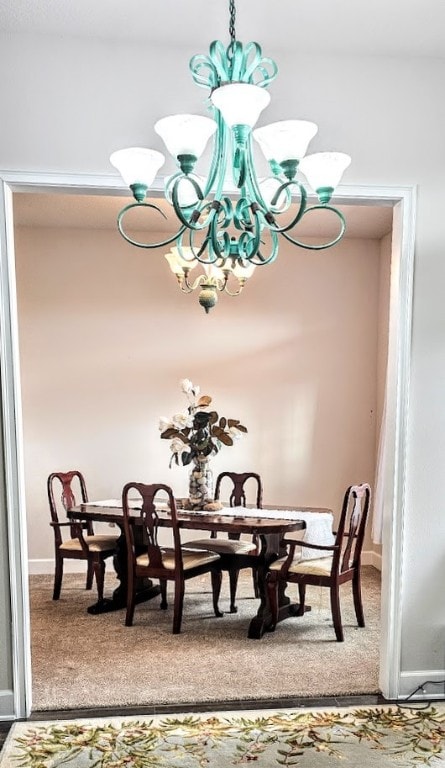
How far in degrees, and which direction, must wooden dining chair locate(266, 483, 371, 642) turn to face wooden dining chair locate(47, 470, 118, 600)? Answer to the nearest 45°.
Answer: approximately 45° to its left

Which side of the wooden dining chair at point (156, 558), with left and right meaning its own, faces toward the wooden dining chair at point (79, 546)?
left

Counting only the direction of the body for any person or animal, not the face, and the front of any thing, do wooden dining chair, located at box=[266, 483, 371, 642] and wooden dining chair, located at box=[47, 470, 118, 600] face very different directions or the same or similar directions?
very different directions

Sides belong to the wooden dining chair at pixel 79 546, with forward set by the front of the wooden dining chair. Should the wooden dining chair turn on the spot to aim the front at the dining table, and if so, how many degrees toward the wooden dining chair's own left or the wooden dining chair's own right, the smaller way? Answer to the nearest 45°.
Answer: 0° — it already faces it

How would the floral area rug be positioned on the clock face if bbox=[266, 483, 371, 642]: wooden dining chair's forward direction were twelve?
The floral area rug is roughly at 8 o'clock from the wooden dining chair.

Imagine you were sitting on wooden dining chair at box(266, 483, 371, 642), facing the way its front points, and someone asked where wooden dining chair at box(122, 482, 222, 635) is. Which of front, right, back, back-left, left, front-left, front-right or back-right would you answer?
front-left

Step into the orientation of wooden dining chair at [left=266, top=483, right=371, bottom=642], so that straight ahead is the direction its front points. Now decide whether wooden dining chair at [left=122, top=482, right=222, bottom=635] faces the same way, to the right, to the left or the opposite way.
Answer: to the right

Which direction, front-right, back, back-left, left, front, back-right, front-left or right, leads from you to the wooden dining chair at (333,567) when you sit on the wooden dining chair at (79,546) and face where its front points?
front

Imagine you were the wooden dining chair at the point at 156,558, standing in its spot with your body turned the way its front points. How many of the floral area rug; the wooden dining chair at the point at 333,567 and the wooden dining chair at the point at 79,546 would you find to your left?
1

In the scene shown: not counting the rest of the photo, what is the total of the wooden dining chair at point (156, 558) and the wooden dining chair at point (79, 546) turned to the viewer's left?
0

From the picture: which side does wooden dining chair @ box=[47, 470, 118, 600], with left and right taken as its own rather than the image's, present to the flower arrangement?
front

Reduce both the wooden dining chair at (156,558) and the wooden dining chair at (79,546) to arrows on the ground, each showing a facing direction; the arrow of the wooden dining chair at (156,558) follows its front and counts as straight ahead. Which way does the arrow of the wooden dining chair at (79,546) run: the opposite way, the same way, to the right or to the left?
to the right

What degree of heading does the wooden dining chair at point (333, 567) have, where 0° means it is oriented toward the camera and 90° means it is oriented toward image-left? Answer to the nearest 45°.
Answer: approximately 135°

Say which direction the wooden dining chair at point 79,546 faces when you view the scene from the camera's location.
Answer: facing the viewer and to the right of the viewer

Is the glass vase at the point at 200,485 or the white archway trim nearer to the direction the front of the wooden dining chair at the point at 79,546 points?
the glass vase

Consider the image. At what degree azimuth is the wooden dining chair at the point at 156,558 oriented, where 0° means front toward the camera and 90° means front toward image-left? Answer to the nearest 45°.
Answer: approximately 225°
